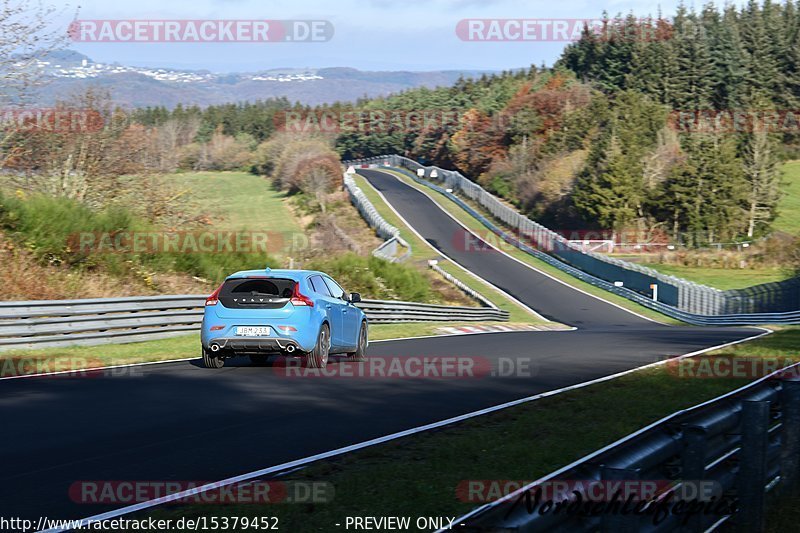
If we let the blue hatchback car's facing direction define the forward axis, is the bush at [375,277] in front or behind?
in front

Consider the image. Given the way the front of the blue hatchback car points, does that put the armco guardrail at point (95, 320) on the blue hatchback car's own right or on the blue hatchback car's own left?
on the blue hatchback car's own left

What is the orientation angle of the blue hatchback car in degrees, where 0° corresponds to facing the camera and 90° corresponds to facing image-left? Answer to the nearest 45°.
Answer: approximately 225°

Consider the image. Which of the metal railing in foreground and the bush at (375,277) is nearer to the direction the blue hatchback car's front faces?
the bush

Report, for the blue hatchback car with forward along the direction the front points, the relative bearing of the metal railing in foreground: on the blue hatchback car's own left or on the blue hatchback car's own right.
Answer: on the blue hatchback car's own right

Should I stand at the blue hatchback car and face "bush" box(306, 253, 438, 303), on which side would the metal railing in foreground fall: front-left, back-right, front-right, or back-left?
back-right
